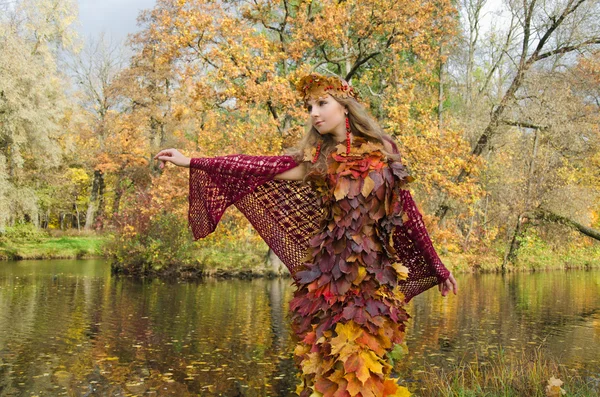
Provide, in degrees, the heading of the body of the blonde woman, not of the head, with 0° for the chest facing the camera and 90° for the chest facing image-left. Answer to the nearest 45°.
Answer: approximately 0°
